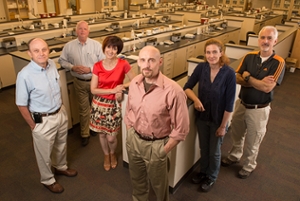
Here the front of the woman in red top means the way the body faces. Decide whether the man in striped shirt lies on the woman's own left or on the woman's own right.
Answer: on the woman's own left

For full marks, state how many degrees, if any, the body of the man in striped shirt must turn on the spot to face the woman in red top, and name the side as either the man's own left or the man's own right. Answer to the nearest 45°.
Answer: approximately 45° to the man's own right

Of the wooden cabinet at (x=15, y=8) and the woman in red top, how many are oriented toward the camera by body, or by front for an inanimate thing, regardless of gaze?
2

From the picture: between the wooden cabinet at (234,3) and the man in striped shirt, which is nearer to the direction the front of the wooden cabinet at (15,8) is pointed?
the man in striped shirt

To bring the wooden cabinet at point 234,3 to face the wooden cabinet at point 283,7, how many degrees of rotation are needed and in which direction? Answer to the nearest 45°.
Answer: approximately 90° to its left

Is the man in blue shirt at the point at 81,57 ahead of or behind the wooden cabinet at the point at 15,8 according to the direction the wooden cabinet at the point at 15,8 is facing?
ahead

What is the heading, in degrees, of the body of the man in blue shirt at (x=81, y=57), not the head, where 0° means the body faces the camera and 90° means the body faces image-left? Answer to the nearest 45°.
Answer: approximately 0°

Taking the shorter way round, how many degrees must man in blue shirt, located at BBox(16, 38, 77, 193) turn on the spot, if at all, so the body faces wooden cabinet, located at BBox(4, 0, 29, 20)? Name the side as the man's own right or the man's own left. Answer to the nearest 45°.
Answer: approximately 135° to the man's own left

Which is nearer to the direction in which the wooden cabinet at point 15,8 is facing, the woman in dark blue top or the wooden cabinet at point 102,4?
the woman in dark blue top

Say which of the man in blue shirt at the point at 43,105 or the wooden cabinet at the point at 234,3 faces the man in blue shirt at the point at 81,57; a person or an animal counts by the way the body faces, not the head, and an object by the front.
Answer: the wooden cabinet
